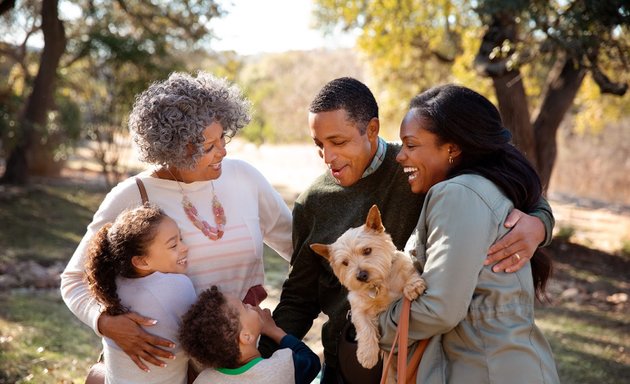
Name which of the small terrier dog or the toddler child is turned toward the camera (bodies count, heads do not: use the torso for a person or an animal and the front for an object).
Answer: the small terrier dog

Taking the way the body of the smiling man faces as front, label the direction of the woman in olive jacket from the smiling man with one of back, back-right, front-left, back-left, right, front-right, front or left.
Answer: left

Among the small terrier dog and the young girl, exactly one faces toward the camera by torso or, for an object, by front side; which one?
the small terrier dog

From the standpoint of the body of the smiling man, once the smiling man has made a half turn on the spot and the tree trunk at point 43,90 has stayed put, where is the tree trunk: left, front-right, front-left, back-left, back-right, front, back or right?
left

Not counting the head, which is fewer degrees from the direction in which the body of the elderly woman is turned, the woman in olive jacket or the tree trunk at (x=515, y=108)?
the woman in olive jacket

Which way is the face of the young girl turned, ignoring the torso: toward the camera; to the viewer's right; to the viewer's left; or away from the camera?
to the viewer's right

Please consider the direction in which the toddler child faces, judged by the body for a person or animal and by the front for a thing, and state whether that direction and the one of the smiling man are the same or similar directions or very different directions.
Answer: very different directions

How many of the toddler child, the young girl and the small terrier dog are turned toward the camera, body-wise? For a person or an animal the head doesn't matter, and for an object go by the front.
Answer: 1

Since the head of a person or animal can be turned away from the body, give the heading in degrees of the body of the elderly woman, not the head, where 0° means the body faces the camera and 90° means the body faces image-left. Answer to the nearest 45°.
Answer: approximately 315°
